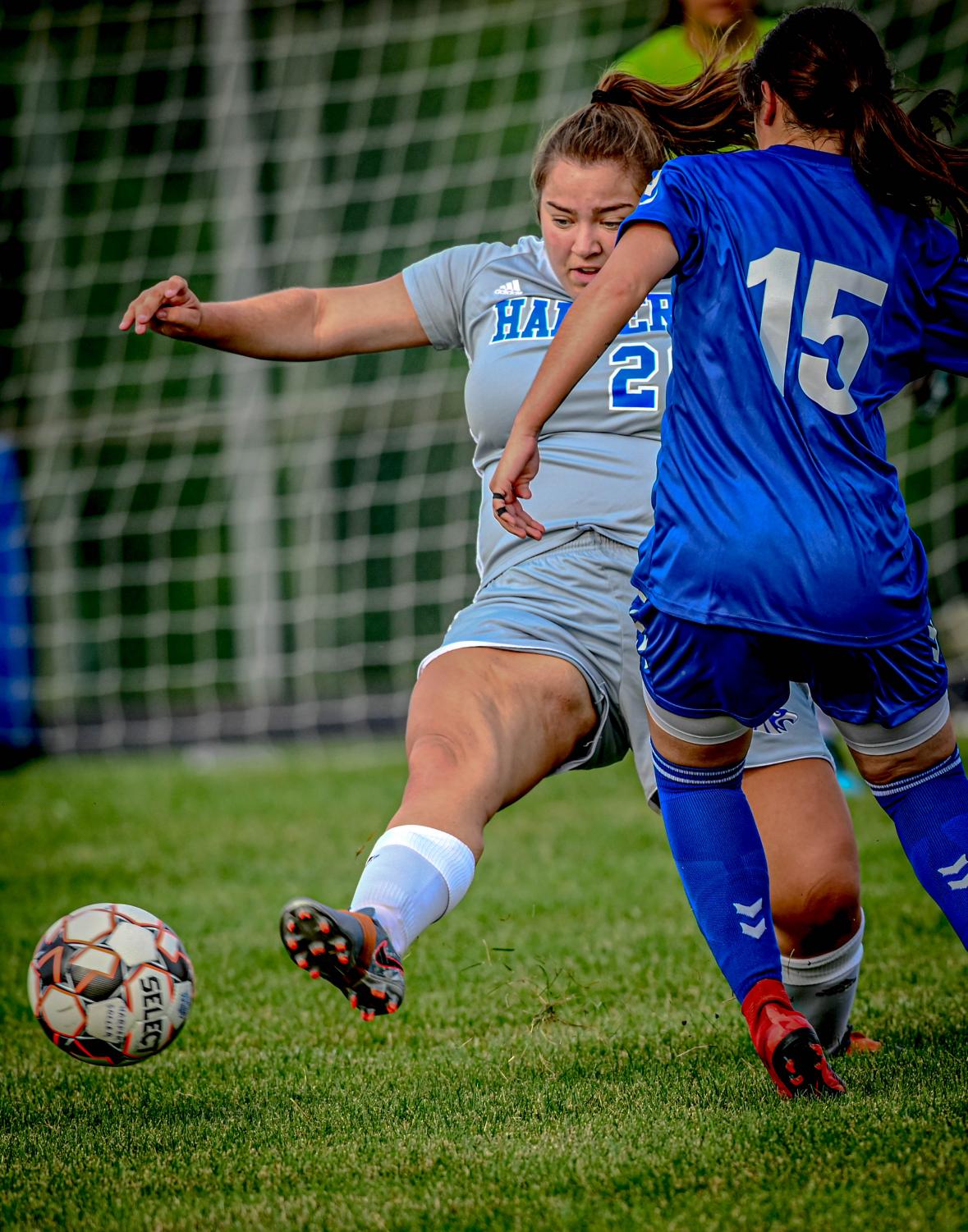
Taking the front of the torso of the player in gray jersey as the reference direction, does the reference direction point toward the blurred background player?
no

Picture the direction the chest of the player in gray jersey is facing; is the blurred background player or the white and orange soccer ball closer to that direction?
the white and orange soccer ball

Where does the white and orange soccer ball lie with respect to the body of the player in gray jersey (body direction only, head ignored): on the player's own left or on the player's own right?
on the player's own right

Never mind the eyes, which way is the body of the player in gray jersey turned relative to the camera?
toward the camera

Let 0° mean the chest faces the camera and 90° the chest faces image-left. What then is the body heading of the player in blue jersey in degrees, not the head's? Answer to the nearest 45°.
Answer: approximately 180°

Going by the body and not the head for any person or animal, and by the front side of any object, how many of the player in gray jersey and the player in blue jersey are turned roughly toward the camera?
1

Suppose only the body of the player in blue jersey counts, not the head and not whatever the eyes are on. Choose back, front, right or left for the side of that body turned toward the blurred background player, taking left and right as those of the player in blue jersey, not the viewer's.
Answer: front

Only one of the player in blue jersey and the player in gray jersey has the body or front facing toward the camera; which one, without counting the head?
the player in gray jersey

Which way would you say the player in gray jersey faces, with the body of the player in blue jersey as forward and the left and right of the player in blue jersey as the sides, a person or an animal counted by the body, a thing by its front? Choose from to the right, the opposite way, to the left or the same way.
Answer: the opposite way

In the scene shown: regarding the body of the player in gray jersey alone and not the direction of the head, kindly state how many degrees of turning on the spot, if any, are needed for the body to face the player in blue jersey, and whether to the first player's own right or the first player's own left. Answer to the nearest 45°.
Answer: approximately 45° to the first player's own left

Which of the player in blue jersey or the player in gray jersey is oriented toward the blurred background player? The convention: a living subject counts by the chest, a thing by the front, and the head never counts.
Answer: the player in blue jersey

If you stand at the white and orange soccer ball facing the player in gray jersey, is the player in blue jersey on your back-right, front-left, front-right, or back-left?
front-right
